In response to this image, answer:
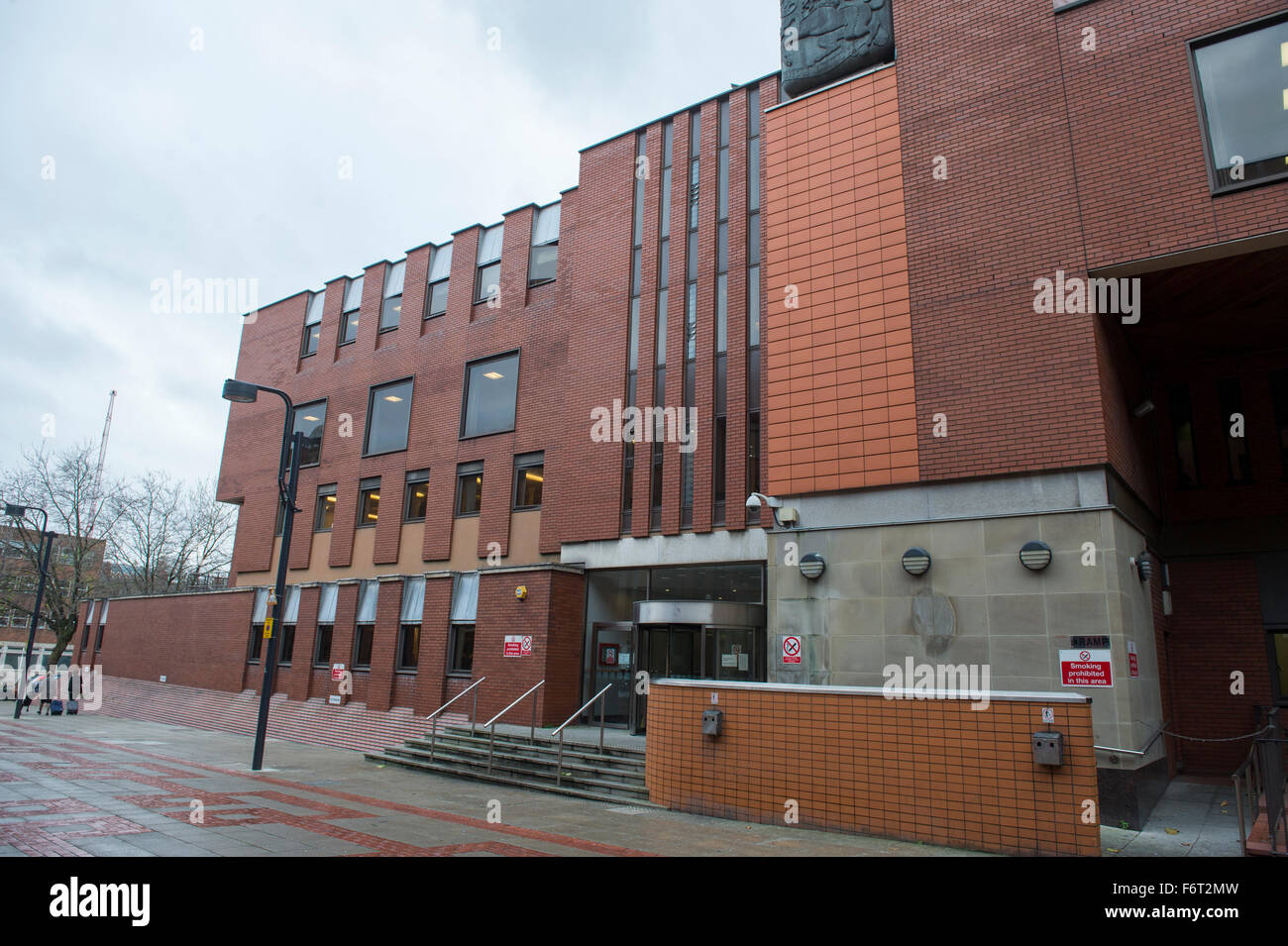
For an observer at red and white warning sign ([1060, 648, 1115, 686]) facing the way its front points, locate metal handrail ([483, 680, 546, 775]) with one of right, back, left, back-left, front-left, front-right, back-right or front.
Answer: right

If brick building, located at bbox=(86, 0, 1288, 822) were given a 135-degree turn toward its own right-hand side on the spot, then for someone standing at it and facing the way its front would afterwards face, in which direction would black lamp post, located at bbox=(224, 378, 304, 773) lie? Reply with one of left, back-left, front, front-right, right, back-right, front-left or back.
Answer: left

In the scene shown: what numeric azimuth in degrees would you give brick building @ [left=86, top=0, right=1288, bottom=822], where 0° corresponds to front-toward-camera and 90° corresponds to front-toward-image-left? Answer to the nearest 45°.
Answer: approximately 45°

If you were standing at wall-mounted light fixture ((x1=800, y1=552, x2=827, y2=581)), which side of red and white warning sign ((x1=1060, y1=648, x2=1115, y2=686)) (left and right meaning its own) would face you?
right

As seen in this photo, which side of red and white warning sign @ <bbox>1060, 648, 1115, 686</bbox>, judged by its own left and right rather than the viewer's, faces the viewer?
front
